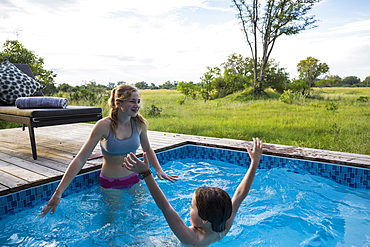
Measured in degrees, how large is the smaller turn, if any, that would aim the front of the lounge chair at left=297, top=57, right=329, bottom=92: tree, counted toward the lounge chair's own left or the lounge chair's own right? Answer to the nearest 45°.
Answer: approximately 90° to the lounge chair's own left

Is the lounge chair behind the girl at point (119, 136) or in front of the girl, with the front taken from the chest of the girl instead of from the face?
behind

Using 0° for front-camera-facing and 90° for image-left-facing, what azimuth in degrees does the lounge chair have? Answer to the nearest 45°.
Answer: approximately 315°

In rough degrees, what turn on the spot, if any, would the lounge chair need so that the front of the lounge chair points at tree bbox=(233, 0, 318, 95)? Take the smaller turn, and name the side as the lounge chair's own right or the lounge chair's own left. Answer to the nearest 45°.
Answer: approximately 90° to the lounge chair's own left

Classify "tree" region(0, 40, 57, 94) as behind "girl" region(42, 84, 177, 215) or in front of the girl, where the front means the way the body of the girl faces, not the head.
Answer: behind

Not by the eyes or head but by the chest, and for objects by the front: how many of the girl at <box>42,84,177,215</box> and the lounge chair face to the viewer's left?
0

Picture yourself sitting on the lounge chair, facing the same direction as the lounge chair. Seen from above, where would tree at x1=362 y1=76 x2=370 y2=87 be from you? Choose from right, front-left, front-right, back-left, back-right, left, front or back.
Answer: front-left

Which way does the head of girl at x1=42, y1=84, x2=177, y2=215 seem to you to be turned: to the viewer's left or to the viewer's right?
to the viewer's right

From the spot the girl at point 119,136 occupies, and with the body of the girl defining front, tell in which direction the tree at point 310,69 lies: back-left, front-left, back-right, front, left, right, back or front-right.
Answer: left

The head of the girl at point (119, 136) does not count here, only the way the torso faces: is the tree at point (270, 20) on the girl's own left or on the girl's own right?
on the girl's own left

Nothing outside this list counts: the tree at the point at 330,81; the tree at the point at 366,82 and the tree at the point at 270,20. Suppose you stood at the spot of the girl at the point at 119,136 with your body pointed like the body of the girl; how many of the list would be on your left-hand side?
3
